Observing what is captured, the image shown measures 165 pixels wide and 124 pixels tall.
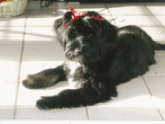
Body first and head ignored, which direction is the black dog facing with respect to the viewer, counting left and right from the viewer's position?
facing the viewer and to the left of the viewer
